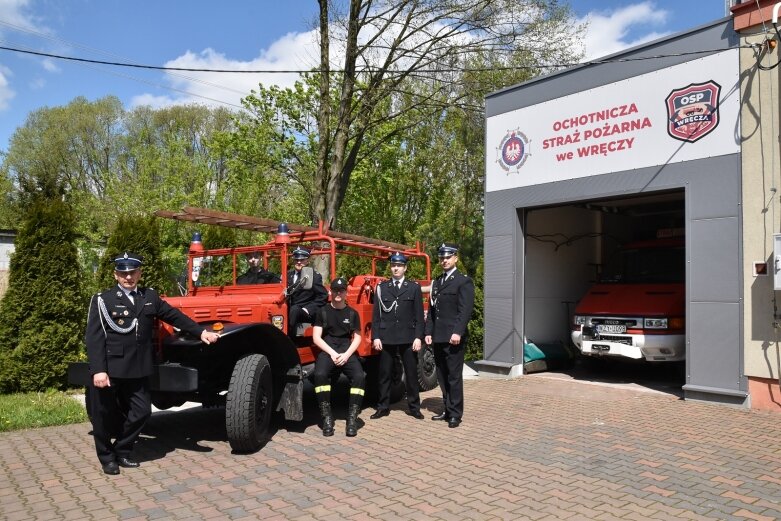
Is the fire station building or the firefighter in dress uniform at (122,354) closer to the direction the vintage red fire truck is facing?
the firefighter in dress uniform

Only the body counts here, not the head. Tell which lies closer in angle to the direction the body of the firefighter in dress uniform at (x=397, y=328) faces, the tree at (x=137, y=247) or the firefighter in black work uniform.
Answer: the firefighter in black work uniform

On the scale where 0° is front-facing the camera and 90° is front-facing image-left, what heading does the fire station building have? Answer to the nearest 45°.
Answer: approximately 45°

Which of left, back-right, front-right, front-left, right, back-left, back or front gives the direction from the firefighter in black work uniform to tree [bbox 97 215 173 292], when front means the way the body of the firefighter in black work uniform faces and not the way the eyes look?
back-right

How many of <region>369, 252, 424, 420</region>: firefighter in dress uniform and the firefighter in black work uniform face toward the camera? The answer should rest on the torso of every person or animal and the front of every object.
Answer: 2
